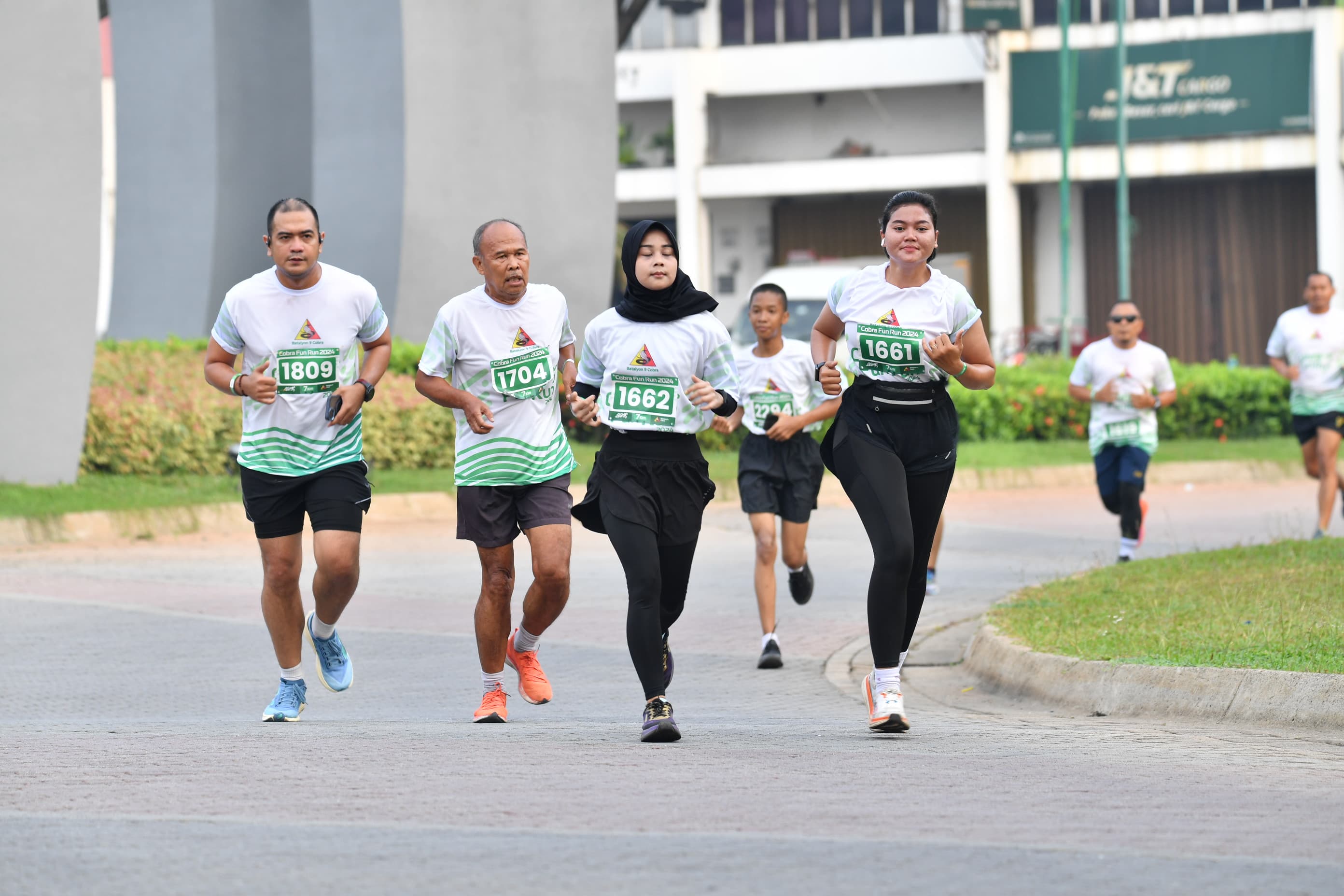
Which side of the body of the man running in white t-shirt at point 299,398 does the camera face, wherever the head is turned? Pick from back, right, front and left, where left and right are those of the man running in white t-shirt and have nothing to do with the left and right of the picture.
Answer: front

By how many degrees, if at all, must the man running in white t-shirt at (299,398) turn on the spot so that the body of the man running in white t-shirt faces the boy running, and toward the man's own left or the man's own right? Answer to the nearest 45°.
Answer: approximately 135° to the man's own left

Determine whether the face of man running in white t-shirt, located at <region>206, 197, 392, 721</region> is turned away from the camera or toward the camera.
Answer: toward the camera

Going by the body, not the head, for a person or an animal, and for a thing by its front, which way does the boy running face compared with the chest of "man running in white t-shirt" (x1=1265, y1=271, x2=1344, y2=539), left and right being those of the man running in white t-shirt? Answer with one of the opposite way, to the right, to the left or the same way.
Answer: the same way

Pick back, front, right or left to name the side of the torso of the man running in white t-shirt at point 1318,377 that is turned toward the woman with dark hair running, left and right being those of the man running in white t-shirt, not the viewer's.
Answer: front

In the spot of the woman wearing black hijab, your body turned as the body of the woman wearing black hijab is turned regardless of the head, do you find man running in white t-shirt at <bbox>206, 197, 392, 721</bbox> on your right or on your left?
on your right

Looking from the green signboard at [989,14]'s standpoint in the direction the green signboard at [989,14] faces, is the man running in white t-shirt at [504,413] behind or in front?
in front

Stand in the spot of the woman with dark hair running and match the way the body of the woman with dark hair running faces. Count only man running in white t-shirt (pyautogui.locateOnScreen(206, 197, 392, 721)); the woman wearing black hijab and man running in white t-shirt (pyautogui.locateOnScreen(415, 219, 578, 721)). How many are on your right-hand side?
3

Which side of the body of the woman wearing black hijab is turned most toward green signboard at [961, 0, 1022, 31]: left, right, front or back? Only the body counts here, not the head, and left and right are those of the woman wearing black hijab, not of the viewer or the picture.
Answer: back

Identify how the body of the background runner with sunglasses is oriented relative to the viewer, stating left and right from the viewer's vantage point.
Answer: facing the viewer

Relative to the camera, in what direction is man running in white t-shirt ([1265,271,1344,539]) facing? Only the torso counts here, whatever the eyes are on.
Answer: toward the camera

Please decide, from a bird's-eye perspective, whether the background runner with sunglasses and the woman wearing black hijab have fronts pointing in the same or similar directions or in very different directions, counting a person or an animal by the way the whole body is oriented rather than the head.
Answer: same or similar directions

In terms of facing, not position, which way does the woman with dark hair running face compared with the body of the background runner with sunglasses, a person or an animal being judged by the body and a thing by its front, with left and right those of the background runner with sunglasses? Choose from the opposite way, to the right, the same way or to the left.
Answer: the same way

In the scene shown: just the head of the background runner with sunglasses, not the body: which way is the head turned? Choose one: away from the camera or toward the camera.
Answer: toward the camera
